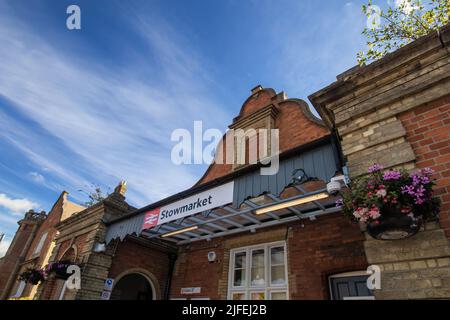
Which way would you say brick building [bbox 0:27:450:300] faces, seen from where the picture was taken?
facing the viewer and to the left of the viewer
